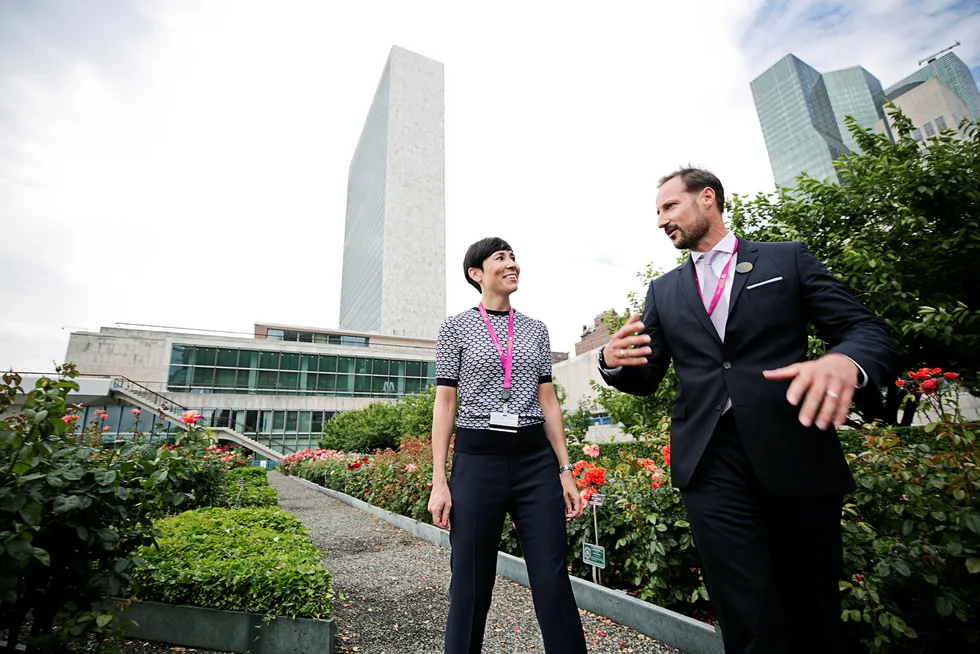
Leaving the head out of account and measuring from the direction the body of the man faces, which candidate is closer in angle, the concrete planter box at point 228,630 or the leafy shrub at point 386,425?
the concrete planter box

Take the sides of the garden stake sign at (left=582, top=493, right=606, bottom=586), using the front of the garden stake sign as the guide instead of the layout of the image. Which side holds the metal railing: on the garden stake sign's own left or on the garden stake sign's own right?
on the garden stake sign's own right

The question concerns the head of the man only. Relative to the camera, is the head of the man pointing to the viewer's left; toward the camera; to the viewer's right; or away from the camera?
to the viewer's left

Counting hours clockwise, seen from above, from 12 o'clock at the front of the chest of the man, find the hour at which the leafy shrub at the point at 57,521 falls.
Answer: The leafy shrub is roughly at 1 o'clock from the man.

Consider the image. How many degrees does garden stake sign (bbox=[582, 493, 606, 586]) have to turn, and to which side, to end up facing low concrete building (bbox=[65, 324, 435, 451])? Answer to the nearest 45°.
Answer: approximately 90° to its right

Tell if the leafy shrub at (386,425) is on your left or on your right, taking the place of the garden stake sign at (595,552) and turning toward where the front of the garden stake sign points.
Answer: on your right

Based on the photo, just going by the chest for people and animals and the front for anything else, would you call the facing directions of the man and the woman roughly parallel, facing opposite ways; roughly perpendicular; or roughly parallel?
roughly perpendicular

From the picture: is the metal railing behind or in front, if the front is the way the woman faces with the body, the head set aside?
behind

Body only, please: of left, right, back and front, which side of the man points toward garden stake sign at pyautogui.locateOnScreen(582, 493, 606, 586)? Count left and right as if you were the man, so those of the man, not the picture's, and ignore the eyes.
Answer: right

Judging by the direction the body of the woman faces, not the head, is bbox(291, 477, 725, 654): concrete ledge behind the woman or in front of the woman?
behind

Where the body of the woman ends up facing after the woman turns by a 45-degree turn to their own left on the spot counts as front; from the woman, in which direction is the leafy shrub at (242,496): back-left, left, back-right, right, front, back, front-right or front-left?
back

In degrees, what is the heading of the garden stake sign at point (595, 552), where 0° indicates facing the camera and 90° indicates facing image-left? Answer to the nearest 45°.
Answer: approximately 45°
